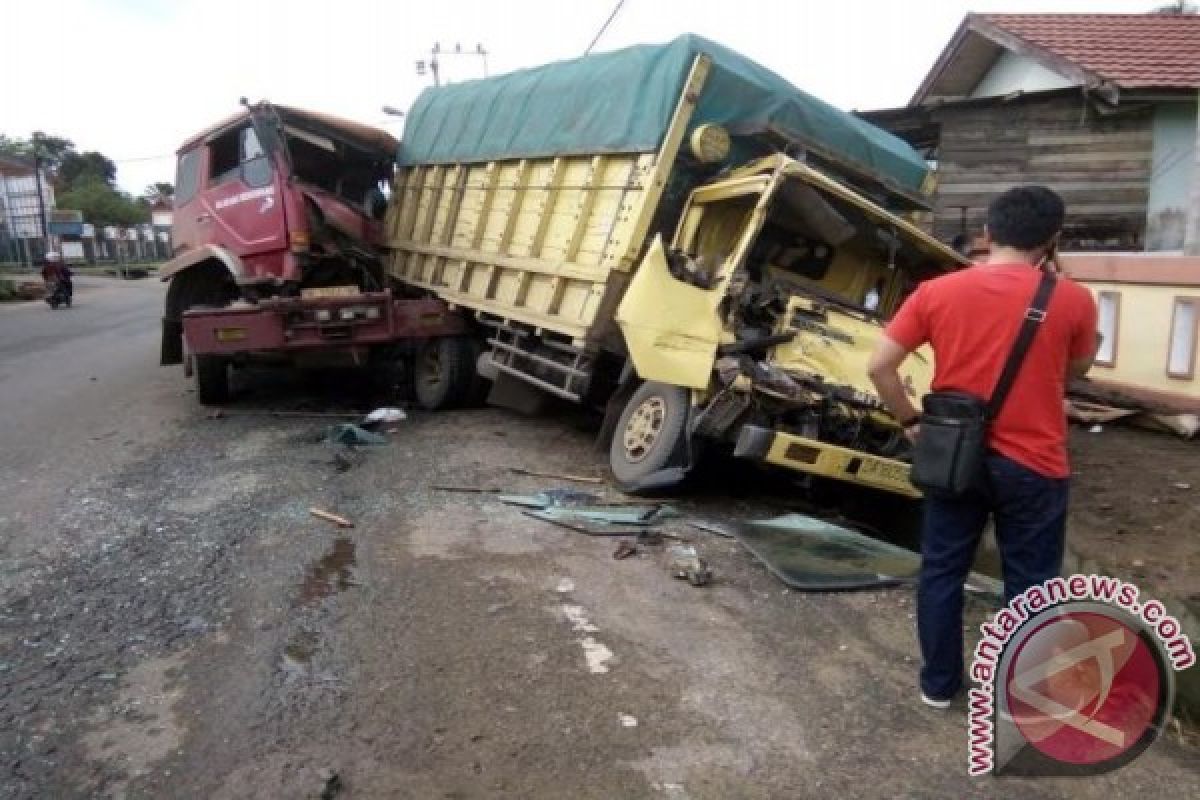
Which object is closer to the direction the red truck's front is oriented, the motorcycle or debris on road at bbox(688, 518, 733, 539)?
the debris on road

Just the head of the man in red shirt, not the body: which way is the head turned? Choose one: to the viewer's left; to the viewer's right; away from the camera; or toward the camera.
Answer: away from the camera

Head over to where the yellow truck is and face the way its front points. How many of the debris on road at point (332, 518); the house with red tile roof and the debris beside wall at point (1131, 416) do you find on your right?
1

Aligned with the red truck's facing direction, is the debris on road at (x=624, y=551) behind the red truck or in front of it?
in front

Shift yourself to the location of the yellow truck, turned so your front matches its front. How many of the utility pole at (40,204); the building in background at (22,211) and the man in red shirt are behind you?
2

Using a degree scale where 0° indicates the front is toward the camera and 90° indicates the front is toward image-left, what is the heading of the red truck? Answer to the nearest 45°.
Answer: approximately 315°

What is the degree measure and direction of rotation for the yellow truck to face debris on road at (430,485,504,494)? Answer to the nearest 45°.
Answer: approximately 90° to its right

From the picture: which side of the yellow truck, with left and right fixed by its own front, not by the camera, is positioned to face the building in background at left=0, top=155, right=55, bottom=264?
back

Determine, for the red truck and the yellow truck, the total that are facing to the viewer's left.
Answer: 0

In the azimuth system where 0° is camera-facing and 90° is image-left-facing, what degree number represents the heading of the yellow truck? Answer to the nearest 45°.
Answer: approximately 315°

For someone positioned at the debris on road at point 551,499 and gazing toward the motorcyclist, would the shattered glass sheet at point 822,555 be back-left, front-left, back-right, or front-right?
back-right

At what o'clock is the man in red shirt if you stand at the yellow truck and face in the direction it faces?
The man in red shirt is roughly at 1 o'clock from the yellow truck.
